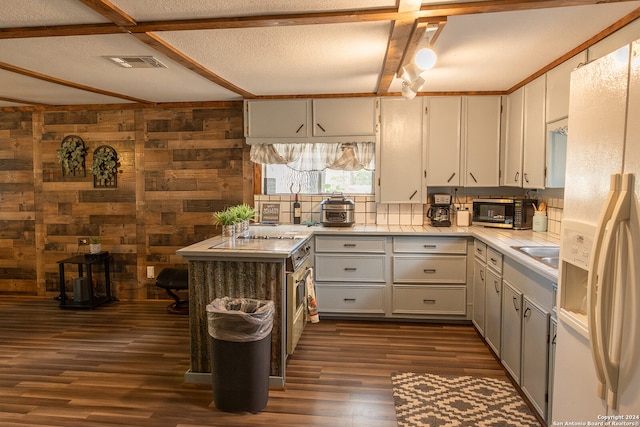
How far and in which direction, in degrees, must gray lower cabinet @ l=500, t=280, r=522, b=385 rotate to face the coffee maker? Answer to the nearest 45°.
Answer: approximately 90° to its right

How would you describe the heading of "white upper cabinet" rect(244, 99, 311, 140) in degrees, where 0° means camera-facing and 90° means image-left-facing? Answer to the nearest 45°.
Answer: approximately 0°

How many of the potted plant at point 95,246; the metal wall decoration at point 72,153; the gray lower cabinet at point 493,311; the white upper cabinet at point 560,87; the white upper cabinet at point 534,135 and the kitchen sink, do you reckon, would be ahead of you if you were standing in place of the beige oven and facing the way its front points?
4

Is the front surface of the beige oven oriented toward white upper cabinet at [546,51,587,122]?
yes

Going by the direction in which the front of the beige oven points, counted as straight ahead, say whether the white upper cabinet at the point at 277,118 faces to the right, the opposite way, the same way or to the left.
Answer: to the right

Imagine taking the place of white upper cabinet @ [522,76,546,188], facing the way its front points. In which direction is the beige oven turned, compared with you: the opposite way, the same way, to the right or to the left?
the opposite way

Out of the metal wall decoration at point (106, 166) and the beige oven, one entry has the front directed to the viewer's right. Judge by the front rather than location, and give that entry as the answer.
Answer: the beige oven

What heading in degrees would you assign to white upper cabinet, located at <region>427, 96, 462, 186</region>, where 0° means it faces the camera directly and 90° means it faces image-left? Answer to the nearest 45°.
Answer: approximately 0°

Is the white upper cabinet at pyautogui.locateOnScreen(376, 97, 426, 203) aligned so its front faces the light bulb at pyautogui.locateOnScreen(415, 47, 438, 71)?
yes

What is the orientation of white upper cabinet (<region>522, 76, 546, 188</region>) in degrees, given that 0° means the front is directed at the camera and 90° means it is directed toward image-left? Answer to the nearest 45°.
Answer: approximately 45°
